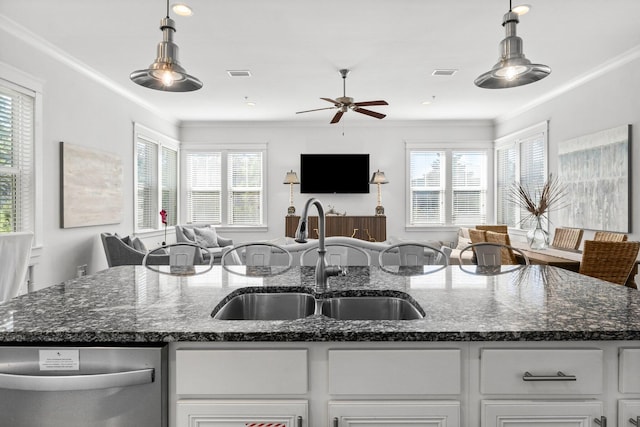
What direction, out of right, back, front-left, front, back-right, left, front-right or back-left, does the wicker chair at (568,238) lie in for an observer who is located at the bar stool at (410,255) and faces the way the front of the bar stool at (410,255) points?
back-left

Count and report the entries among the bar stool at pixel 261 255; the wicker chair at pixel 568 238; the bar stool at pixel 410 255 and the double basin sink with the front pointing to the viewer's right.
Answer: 0

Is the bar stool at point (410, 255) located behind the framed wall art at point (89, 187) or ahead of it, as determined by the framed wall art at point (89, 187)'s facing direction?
ahead

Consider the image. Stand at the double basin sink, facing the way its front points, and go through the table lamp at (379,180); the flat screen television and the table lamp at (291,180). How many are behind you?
3

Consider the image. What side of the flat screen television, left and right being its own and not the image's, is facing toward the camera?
front

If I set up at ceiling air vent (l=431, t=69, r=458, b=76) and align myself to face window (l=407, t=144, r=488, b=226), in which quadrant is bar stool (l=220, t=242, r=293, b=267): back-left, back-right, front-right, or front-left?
back-left

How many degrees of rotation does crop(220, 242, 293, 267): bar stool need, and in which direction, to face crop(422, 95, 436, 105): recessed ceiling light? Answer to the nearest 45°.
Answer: approximately 135° to its left

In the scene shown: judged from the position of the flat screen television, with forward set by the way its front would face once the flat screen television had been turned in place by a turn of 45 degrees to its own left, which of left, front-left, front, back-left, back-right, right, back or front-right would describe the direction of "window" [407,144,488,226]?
front-left

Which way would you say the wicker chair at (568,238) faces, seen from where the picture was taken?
facing the viewer and to the left of the viewer

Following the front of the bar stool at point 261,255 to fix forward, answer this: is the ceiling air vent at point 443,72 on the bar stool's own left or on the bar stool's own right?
on the bar stool's own left

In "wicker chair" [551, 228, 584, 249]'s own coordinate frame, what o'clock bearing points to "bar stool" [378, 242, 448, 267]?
The bar stool is roughly at 11 o'clock from the wicker chair.

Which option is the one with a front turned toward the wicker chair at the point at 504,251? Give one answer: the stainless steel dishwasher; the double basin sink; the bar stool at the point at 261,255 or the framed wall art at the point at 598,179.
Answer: the framed wall art

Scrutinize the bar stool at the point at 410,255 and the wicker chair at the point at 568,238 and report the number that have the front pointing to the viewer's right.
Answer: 0

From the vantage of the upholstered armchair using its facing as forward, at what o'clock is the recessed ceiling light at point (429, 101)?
The recessed ceiling light is roughly at 12 o'clock from the upholstered armchair.

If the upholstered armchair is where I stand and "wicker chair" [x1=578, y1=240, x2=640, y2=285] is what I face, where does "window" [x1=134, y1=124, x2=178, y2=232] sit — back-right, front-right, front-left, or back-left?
back-left

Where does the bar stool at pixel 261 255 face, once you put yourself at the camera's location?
facing the viewer
